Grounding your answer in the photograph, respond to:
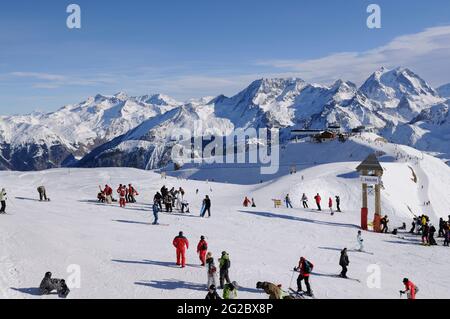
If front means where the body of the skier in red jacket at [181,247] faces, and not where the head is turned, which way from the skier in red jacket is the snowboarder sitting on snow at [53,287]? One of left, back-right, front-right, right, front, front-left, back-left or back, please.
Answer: back-left

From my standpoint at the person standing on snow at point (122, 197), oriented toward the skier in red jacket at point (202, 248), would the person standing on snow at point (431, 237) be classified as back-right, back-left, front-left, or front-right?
front-left

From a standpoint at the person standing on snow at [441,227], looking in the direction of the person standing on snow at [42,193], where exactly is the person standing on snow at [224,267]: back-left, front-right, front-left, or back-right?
front-left

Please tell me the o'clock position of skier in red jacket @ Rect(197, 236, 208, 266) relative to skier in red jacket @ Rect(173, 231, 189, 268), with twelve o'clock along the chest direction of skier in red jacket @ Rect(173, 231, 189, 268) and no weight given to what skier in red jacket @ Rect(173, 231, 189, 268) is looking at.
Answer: skier in red jacket @ Rect(197, 236, 208, 266) is roughly at 3 o'clock from skier in red jacket @ Rect(173, 231, 189, 268).

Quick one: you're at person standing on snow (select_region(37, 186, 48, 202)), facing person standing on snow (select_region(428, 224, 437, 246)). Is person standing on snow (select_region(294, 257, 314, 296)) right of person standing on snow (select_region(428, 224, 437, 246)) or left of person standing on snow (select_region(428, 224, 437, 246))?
right

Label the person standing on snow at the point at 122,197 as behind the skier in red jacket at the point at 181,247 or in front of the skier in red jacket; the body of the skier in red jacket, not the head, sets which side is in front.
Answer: in front

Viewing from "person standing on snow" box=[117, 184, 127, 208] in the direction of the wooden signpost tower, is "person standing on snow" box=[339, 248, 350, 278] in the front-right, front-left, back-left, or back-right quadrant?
front-right

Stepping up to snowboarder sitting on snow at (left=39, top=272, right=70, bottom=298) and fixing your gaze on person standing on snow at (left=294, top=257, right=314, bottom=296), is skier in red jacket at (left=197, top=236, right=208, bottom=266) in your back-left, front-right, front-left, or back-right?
front-left

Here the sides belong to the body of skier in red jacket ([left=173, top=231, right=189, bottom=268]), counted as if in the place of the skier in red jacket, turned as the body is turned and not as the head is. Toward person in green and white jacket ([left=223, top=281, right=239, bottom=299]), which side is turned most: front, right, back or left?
back

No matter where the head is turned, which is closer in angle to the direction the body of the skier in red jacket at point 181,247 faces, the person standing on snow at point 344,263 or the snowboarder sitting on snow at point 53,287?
the person standing on snow

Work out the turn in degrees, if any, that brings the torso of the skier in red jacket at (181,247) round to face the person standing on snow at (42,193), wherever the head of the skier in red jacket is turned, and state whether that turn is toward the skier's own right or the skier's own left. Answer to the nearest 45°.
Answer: approximately 45° to the skier's own left

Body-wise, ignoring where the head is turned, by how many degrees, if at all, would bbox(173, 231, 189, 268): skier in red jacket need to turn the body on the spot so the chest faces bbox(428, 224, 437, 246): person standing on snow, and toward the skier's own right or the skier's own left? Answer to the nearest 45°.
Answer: approximately 45° to the skier's own right

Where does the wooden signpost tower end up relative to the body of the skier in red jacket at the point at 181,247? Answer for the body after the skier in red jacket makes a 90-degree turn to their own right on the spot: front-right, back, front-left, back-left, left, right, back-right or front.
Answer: front-left

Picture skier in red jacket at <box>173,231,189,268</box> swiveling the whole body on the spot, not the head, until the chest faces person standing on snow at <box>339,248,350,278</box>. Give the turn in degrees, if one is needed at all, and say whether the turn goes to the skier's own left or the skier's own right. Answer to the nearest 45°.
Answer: approximately 90° to the skier's own right

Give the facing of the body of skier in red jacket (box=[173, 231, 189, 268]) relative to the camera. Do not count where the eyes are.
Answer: away from the camera
